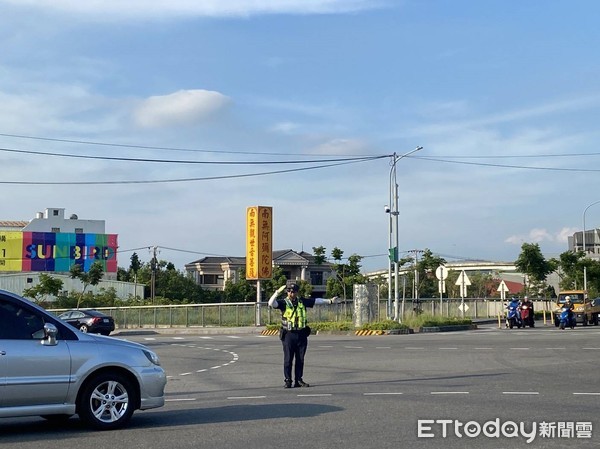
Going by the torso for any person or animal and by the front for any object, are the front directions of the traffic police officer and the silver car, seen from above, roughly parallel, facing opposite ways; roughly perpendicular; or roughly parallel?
roughly perpendicular

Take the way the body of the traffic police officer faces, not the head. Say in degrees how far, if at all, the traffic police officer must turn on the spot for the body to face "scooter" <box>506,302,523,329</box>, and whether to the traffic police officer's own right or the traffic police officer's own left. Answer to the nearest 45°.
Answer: approximately 180°

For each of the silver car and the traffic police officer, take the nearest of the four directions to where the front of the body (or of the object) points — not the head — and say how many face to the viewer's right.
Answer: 1

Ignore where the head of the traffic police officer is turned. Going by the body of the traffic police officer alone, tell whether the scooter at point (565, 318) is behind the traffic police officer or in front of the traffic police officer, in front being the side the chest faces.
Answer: behind

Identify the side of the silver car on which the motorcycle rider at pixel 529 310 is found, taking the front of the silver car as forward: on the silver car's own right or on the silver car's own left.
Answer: on the silver car's own left

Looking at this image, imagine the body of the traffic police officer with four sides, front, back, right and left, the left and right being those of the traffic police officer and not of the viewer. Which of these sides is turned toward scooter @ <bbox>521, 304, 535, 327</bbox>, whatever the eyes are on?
back

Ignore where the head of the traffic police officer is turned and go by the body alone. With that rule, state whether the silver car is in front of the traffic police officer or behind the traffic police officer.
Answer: in front

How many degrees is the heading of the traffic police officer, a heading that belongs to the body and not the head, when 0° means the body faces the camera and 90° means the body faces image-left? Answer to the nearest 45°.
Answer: approximately 0°

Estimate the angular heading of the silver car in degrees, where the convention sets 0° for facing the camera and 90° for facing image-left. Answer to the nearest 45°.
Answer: approximately 270°

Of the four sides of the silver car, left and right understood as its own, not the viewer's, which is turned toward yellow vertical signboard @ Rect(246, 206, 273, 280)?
left

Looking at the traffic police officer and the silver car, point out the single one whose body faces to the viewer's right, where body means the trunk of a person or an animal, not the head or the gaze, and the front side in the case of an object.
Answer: the silver car
